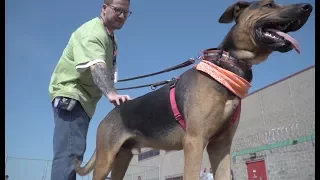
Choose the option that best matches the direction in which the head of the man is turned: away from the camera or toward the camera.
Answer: toward the camera

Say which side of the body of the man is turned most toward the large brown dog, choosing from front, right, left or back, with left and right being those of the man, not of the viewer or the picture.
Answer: front

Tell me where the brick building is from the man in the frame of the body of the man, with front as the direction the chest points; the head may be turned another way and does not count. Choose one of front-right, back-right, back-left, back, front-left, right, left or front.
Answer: front-left

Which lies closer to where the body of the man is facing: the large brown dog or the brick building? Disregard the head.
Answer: the large brown dog

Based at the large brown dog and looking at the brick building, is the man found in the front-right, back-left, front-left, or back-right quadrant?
front-left

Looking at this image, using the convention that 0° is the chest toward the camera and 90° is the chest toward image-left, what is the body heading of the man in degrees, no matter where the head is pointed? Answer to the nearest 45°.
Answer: approximately 270°
